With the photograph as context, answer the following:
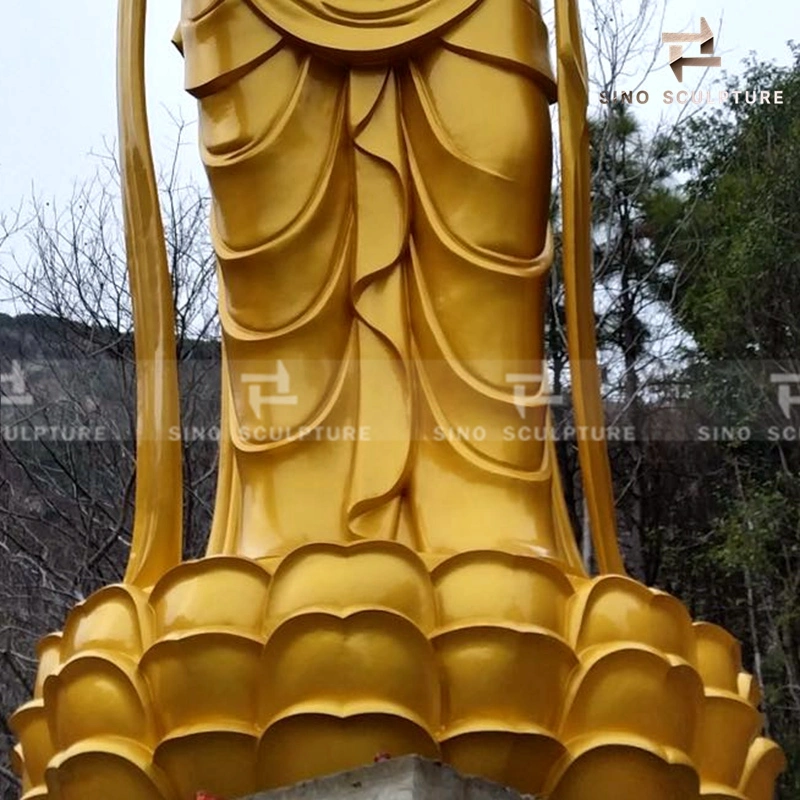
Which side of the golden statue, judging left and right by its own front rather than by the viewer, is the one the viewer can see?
front
